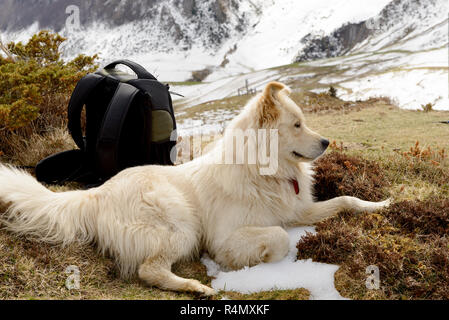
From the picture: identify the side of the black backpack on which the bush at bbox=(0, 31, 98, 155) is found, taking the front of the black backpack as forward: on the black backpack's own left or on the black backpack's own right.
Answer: on the black backpack's own left

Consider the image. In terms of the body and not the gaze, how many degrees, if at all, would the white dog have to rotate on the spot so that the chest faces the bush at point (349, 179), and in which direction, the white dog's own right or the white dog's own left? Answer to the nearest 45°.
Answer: approximately 45° to the white dog's own left

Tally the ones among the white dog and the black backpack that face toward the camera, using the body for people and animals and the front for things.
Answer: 0

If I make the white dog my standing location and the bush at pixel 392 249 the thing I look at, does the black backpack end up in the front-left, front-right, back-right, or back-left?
back-left

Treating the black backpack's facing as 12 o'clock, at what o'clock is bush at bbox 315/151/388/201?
The bush is roughly at 2 o'clock from the black backpack.

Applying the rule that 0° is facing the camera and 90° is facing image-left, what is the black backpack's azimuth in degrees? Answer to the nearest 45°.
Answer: approximately 225°

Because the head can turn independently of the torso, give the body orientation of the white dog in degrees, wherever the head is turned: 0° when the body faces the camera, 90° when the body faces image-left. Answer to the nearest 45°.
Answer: approximately 270°
